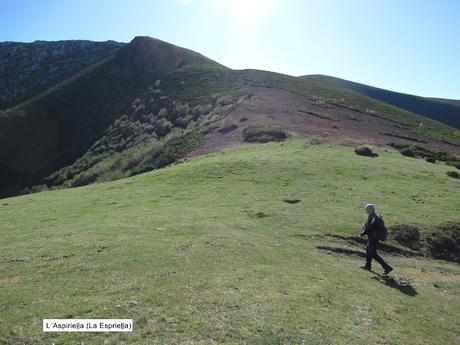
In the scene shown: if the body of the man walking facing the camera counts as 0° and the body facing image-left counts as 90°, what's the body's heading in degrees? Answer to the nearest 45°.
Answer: approximately 90°
